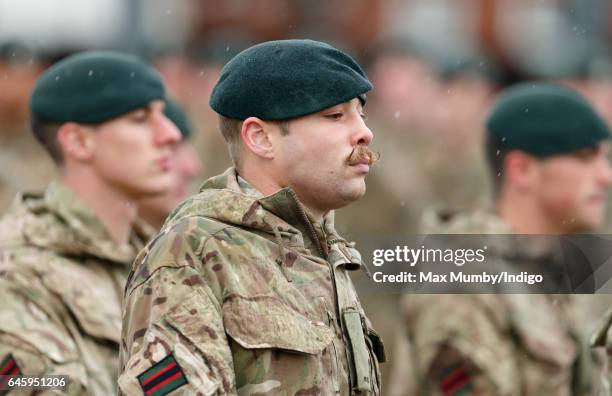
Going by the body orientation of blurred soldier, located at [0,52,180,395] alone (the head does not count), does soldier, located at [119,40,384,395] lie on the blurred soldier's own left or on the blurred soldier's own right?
on the blurred soldier's own right

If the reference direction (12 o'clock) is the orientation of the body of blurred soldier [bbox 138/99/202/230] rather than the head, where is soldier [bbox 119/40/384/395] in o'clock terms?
The soldier is roughly at 3 o'clock from the blurred soldier.

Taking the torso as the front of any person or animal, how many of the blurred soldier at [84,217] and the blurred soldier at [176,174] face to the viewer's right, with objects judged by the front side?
2

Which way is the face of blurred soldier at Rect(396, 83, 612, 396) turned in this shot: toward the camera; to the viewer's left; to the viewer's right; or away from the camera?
to the viewer's right

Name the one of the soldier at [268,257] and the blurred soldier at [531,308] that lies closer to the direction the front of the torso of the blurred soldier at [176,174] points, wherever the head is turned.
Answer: the blurred soldier

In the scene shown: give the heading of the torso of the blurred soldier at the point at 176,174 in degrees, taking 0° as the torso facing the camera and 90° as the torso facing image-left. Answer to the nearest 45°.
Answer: approximately 270°

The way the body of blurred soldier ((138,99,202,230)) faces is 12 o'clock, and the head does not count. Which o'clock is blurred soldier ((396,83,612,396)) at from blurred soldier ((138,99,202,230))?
blurred soldier ((396,83,612,396)) is roughly at 1 o'clock from blurred soldier ((138,99,202,230)).

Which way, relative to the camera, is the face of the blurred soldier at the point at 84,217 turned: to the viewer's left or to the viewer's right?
to the viewer's right

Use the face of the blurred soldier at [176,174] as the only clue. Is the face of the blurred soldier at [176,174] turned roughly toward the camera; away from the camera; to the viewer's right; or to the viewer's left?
to the viewer's right

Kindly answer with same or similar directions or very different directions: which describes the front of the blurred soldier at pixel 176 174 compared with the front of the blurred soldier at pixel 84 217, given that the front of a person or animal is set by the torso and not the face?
same or similar directions

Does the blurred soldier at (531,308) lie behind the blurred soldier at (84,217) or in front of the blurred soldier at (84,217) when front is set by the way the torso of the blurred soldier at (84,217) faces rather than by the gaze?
in front

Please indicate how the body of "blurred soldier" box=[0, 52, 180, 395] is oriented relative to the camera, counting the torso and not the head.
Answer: to the viewer's right
